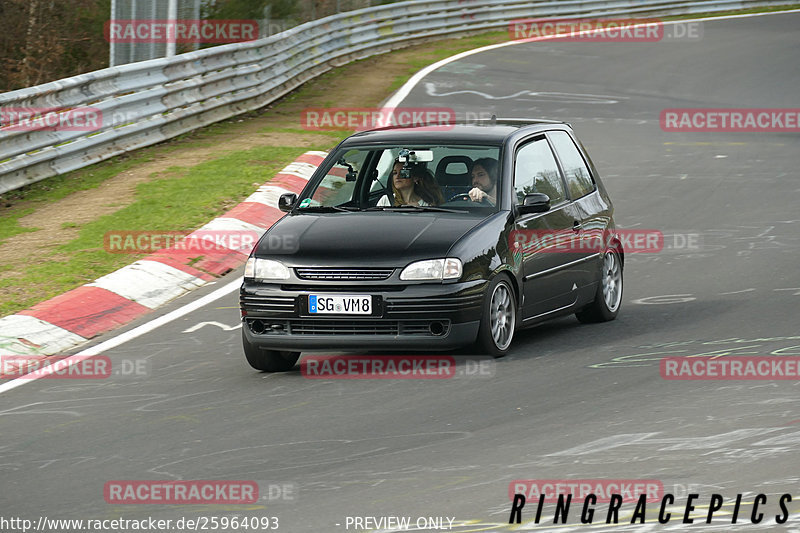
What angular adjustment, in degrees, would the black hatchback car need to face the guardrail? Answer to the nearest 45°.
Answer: approximately 135° to its right

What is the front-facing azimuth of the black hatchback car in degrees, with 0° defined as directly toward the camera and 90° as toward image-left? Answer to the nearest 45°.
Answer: approximately 45°

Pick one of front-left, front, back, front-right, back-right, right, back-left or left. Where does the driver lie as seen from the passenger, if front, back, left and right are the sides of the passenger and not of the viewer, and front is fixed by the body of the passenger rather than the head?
back-left

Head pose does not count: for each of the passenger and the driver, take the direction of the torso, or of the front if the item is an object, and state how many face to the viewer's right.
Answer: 0

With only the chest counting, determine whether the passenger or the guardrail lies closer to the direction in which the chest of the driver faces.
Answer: the passenger

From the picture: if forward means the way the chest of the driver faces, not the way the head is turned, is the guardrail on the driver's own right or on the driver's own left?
on the driver's own right

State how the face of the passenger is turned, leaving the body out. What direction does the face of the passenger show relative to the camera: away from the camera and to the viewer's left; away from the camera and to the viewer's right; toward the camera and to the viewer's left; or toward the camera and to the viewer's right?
toward the camera and to the viewer's left

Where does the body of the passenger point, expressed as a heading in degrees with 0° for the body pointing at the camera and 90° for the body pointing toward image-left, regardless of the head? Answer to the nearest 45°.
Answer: approximately 45°

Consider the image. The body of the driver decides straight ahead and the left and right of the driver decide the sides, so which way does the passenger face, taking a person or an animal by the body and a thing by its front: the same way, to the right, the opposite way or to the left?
the same way

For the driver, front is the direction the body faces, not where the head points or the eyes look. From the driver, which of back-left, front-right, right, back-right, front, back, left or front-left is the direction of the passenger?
front-right
